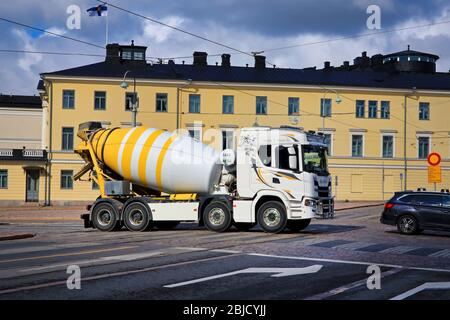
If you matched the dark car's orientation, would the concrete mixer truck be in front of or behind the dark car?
behind

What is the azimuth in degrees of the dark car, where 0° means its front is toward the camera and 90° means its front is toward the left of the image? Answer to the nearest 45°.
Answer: approximately 270°
